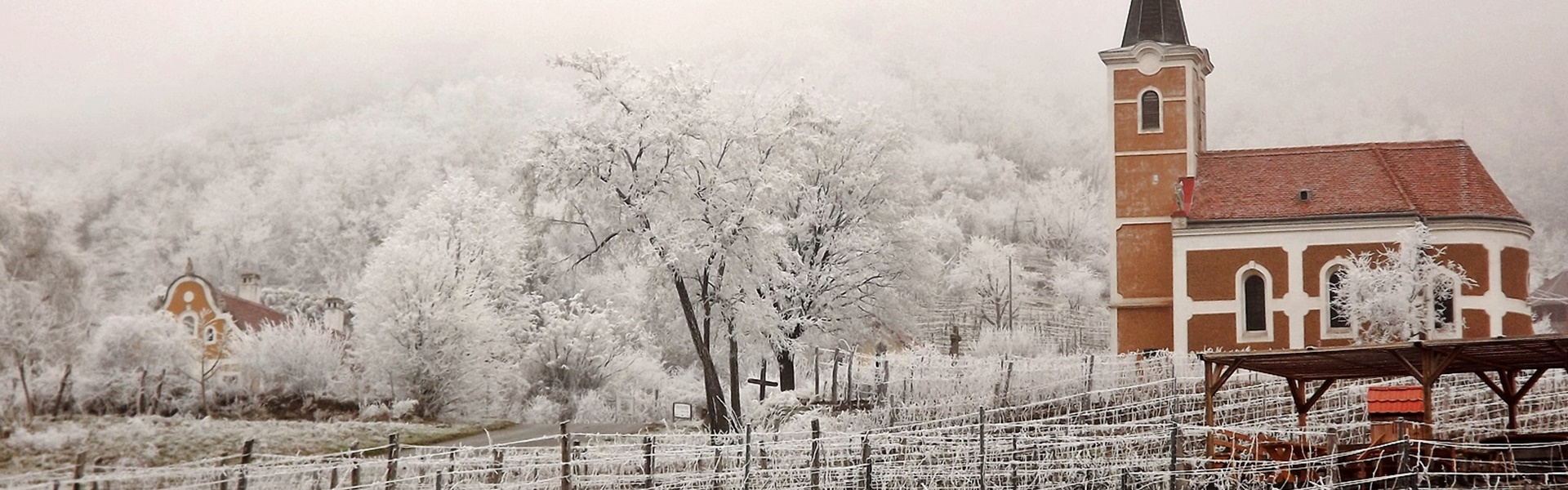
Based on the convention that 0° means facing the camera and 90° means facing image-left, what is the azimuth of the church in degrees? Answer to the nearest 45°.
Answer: approximately 90°

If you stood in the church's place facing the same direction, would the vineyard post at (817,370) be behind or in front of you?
in front

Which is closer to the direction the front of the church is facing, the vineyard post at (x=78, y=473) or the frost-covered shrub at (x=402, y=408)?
the frost-covered shrub

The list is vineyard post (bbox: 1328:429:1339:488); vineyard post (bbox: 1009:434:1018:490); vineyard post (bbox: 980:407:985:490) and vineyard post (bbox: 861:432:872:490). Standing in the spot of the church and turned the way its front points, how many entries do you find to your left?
4

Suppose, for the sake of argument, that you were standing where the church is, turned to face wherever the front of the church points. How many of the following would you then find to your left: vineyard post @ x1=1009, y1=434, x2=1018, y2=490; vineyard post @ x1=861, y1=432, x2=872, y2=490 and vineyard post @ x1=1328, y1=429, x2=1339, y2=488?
3

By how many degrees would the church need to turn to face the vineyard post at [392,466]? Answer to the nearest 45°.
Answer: approximately 45° to its left

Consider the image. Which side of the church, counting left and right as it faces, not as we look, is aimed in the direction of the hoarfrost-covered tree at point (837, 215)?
front

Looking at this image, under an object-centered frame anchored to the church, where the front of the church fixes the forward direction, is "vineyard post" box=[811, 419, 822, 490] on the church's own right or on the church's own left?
on the church's own left

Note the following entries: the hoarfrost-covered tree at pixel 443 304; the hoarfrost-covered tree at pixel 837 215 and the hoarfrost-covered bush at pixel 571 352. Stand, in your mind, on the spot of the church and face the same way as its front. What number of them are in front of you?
3

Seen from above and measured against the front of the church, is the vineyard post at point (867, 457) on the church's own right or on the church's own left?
on the church's own left

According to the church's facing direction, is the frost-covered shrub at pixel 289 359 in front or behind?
in front

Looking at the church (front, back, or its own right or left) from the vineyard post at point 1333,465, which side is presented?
left

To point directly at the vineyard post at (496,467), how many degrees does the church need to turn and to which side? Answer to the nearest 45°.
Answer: approximately 45° to its left

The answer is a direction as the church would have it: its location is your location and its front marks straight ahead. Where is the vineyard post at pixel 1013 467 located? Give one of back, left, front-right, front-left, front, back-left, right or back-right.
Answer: left
